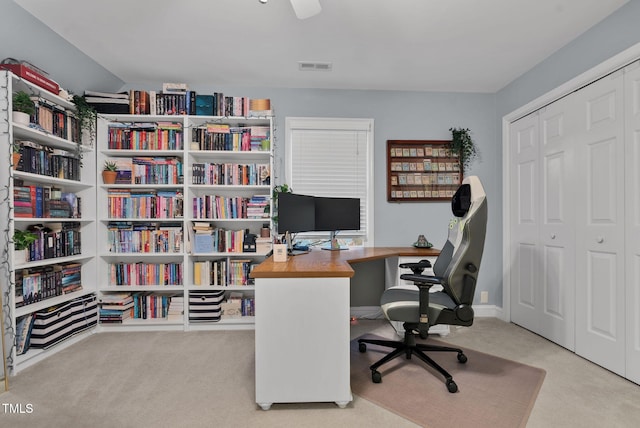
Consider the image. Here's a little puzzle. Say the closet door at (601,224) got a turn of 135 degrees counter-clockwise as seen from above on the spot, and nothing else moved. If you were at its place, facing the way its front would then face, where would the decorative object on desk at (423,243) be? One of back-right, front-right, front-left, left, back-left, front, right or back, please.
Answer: back

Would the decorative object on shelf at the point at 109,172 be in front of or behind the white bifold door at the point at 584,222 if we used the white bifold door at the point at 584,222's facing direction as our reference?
in front

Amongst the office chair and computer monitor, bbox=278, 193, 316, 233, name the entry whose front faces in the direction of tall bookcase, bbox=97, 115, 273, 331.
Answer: the office chair

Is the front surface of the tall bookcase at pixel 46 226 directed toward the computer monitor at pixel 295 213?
yes

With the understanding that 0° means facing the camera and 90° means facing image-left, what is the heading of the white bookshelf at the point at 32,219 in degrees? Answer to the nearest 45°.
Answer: approximately 315°

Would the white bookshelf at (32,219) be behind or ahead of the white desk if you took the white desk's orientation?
behind

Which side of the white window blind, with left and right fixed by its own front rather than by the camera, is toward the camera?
front

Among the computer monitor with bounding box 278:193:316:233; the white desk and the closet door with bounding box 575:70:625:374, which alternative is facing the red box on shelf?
the closet door

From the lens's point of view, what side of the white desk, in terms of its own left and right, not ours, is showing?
right

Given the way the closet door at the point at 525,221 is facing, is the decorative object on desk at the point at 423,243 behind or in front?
in front

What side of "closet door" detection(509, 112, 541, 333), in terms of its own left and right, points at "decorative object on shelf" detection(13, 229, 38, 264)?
front

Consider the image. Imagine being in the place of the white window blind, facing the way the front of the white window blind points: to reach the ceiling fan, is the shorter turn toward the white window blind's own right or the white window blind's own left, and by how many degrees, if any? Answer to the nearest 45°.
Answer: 0° — it already faces it

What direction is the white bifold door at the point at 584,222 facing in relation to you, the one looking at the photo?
facing the viewer and to the left of the viewer

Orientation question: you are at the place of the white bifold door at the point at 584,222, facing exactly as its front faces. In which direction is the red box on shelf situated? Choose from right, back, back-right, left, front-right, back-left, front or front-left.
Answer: front

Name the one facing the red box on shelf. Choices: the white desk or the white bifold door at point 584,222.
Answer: the white bifold door

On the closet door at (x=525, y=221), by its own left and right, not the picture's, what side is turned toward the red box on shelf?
front

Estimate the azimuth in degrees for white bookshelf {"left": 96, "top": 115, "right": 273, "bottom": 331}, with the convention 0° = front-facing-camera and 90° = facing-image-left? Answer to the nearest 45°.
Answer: approximately 0°

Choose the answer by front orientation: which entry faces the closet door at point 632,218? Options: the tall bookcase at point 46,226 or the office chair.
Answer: the tall bookcase

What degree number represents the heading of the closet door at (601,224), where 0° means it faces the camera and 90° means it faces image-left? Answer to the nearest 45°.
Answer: approximately 45°

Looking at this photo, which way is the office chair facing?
to the viewer's left

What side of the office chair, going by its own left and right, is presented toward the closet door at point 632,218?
back
